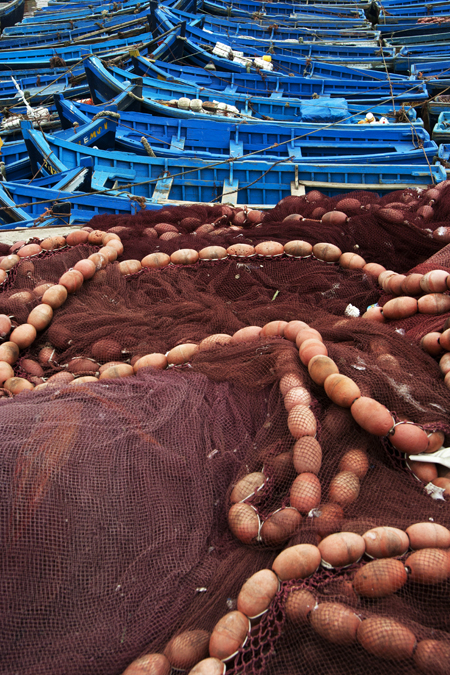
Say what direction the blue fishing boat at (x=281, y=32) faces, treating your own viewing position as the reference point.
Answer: facing to the left of the viewer

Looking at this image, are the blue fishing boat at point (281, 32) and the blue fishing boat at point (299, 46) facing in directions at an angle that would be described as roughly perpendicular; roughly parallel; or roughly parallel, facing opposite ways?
roughly parallel

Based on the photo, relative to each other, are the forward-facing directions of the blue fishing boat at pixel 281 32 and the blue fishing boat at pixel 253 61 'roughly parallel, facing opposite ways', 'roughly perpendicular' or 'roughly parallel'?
roughly parallel

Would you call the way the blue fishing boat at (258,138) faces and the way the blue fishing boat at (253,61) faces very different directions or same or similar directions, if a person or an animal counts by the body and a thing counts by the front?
same or similar directions

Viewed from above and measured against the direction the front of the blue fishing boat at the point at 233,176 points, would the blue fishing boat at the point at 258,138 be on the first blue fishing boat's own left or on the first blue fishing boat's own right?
on the first blue fishing boat's own right

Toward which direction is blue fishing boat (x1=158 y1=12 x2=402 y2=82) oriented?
to the viewer's left

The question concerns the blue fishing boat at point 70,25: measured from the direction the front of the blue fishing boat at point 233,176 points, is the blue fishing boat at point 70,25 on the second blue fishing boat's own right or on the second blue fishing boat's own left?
on the second blue fishing boat's own right

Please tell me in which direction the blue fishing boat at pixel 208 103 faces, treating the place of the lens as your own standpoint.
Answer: facing to the left of the viewer

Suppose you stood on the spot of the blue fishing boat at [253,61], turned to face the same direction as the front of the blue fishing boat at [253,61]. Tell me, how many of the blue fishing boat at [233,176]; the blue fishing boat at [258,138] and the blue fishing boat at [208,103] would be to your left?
3

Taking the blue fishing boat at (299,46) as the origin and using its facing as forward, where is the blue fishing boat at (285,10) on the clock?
the blue fishing boat at (285,10) is roughly at 3 o'clock from the blue fishing boat at (299,46).

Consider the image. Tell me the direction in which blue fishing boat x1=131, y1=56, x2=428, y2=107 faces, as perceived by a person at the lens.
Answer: facing to the left of the viewer

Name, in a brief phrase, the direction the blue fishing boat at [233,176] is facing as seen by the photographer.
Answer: facing to the left of the viewer

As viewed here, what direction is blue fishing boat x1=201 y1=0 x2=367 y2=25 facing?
to the viewer's left

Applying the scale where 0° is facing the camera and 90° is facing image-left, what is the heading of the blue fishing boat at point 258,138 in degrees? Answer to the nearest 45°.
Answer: approximately 90°
